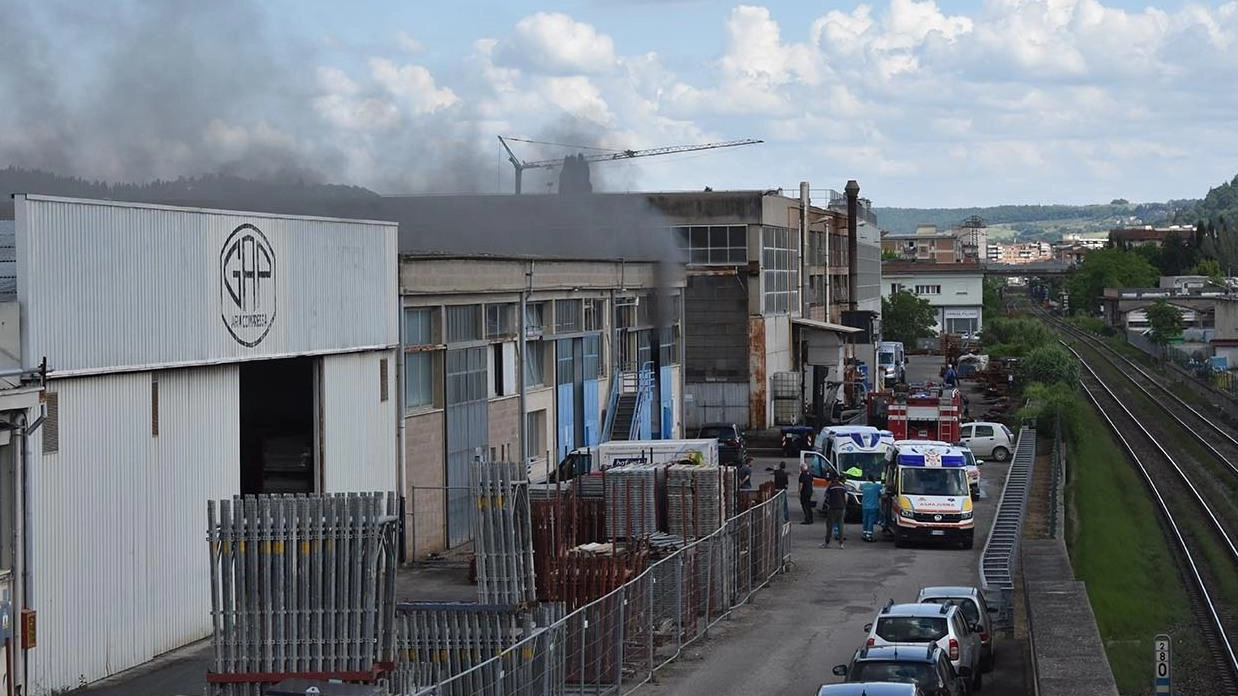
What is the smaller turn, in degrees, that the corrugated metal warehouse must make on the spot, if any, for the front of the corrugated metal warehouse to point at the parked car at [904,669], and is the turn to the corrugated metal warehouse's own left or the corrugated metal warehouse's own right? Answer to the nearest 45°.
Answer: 0° — it already faces it

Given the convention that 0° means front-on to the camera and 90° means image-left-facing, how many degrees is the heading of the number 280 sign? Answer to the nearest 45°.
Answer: approximately 0°

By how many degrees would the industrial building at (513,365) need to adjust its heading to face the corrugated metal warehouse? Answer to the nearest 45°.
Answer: approximately 45° to its right

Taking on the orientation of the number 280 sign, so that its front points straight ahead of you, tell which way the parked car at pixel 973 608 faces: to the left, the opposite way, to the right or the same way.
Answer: the opposite way

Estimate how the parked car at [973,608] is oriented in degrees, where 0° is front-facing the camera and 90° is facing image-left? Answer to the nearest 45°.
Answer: approximately 180°

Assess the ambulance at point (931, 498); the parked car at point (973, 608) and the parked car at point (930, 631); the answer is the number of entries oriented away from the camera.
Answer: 2

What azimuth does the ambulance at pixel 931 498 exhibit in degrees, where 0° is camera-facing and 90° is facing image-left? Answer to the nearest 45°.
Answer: approximately 0°
